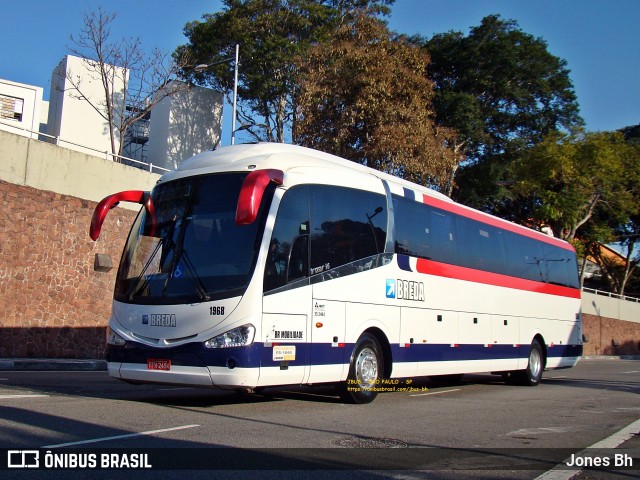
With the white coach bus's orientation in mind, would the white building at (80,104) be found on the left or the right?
on its right

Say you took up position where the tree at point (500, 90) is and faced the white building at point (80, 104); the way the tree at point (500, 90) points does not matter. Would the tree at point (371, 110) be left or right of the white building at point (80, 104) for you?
left

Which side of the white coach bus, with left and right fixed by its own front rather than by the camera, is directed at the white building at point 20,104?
right

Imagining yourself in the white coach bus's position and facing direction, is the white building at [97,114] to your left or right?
on your right

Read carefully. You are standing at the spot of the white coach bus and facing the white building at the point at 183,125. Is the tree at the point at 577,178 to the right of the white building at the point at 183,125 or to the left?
right

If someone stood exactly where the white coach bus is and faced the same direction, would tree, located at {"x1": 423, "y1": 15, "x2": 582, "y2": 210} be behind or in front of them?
behind

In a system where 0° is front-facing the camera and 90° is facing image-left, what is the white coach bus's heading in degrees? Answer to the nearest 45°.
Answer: approximately 45°

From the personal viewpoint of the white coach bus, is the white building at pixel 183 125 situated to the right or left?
on its right

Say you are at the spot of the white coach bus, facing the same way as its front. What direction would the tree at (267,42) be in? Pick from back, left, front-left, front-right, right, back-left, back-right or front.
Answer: back-right

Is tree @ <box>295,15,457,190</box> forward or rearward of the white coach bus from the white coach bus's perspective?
rearward

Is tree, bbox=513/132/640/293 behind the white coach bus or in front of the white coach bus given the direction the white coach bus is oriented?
behind
